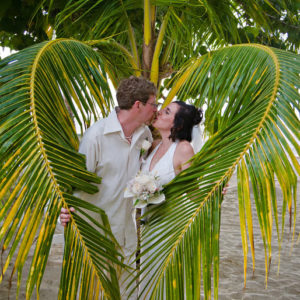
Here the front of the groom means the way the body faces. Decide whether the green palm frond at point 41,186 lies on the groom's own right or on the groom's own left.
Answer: on the groom's own right

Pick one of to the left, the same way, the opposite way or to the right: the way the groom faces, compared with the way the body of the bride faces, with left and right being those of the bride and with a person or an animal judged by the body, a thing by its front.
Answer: to the left

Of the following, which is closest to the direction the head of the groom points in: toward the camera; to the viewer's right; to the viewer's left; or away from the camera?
to the viewer's right

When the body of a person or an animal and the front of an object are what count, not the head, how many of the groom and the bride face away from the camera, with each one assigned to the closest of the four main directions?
0

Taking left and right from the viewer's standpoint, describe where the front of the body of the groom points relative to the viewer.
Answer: facing the viewer and to the right of the viewer

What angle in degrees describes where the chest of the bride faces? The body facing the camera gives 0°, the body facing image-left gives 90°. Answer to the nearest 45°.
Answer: approximately 45°
